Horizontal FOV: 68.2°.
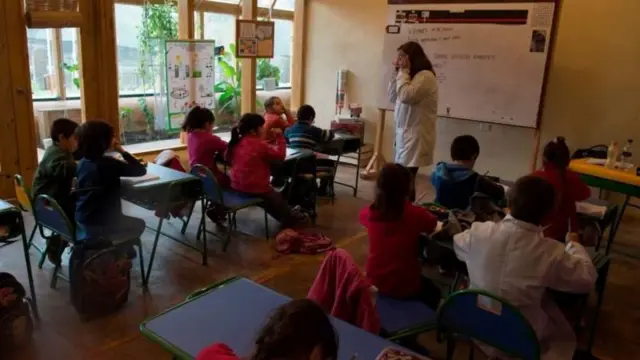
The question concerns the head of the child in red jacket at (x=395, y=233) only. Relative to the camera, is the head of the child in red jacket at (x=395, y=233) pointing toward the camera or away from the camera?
away from the camera

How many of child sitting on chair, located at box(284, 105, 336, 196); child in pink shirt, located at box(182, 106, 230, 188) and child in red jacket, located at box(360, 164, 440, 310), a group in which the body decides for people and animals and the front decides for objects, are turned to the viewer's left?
0

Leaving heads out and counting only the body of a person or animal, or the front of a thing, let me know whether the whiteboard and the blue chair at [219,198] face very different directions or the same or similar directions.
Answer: very different directions

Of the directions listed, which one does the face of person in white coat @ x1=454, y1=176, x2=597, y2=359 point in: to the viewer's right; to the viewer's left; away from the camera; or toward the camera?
away from the camera

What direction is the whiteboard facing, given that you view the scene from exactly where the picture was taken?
facing the viewer and to the left of the viewer

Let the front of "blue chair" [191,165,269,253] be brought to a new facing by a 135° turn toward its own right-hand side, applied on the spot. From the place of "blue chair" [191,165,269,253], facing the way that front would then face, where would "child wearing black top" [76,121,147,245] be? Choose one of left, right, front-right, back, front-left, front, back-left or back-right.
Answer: front-right

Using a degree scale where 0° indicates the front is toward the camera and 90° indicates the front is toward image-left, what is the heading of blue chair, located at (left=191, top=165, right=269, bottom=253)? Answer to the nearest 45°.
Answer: approximately 225°

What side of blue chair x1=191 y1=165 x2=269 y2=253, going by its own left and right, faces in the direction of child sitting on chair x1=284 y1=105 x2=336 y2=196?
front

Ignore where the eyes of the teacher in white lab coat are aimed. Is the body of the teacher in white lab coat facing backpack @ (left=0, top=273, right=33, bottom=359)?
no

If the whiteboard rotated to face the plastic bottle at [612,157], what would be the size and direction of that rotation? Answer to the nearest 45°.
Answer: approximately 90° to its left

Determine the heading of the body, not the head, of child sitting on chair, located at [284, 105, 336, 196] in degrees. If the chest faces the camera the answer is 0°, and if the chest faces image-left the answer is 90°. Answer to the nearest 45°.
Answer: approximately 225°

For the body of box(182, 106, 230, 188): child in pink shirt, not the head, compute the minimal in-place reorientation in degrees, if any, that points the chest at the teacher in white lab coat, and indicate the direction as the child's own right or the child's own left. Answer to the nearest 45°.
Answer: approximately 45° to the child's own right

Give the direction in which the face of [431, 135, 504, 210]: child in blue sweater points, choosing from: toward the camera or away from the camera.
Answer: away from the camera

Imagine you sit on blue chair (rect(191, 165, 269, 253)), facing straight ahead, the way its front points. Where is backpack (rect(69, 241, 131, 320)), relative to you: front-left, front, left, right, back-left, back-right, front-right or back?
back
